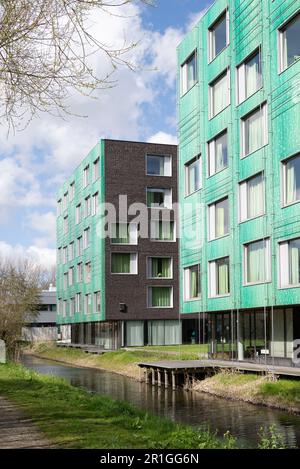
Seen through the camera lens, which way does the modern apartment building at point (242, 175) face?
facing the viewer and to the left of the viewer
